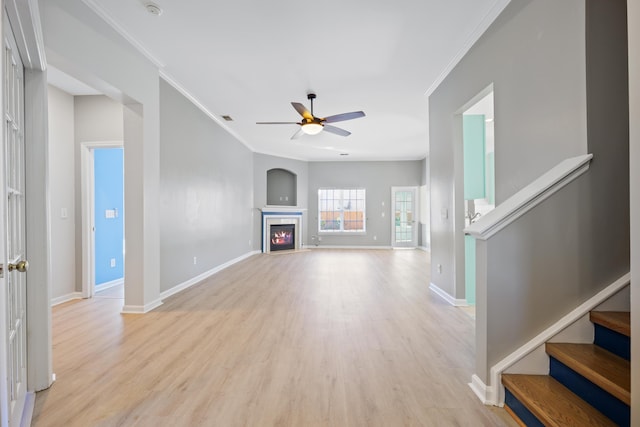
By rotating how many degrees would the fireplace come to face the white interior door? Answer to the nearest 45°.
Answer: approximately 45° to its right

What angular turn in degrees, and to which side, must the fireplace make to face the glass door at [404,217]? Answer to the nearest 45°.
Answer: approximately 45° to its left

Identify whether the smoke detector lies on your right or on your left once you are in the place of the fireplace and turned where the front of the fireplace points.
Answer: on your right

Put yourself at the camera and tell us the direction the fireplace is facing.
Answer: facing the viewer and to the right of the viewer

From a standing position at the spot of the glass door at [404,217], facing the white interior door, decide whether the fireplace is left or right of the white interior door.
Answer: right
